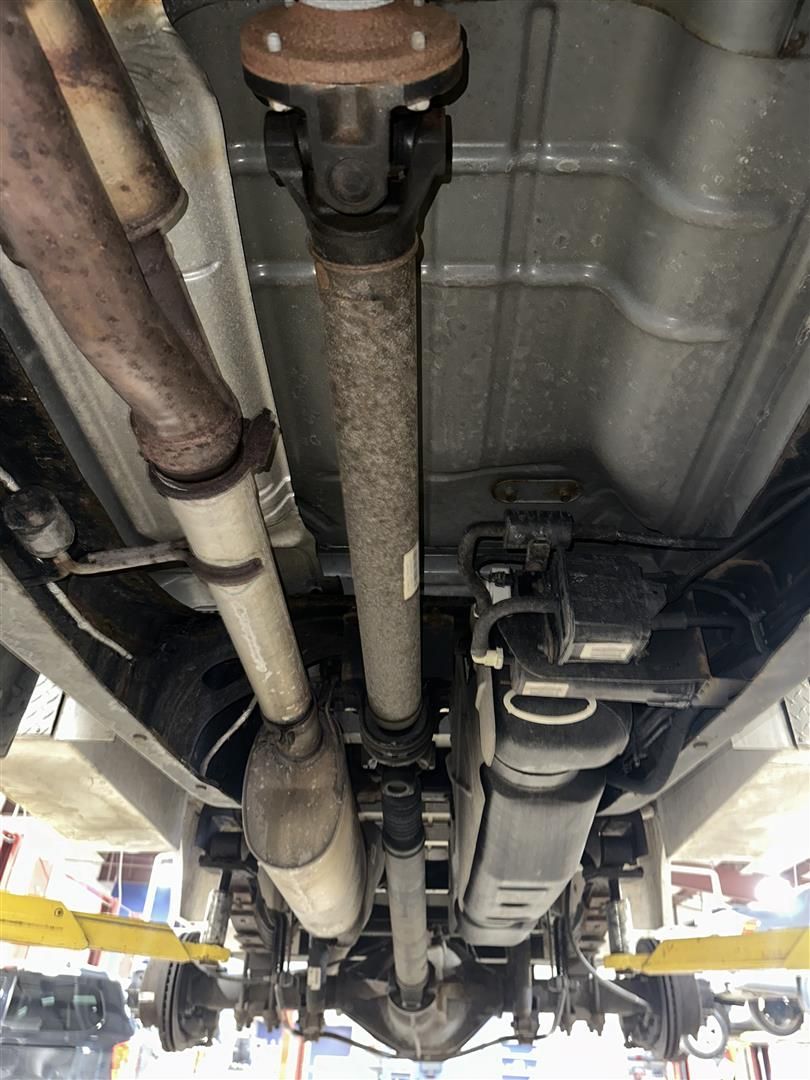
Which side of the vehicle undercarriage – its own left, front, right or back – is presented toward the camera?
front
